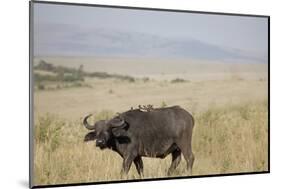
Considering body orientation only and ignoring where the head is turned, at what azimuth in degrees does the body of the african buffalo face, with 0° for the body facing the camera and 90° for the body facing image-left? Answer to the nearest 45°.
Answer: approximately 90°
